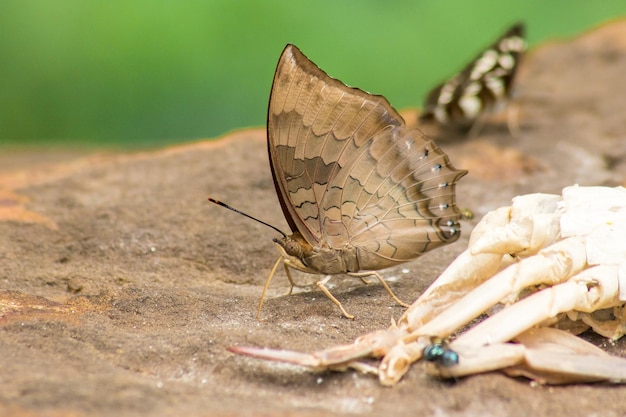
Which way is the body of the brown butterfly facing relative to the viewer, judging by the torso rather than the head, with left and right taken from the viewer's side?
facing to the left of the viewer
